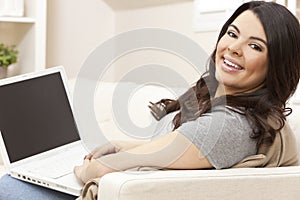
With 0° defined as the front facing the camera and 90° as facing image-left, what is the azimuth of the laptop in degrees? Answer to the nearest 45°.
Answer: approximately 315°

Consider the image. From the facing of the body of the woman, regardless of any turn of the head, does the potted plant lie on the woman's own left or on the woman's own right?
on the woman's own right

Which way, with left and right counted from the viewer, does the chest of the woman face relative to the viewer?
facing to the left of the viewer

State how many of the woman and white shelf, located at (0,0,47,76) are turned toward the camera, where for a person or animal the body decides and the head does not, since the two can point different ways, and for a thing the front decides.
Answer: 1

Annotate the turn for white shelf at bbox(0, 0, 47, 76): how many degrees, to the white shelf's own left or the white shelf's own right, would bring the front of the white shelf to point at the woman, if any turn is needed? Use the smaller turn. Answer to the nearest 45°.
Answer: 0° — it already faces them

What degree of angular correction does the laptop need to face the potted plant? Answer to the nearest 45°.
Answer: approximately 135° to its left

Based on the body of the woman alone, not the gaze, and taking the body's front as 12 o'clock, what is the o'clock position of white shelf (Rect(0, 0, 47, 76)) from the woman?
The white shelf is roughly at 2 o'clock from the woman.

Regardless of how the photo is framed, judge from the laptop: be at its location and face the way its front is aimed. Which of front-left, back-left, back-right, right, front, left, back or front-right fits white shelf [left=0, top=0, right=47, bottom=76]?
back-left

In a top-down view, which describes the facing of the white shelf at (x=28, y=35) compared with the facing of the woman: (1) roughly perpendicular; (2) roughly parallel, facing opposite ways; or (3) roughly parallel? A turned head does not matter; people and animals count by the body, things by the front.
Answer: roughly perpendicular
